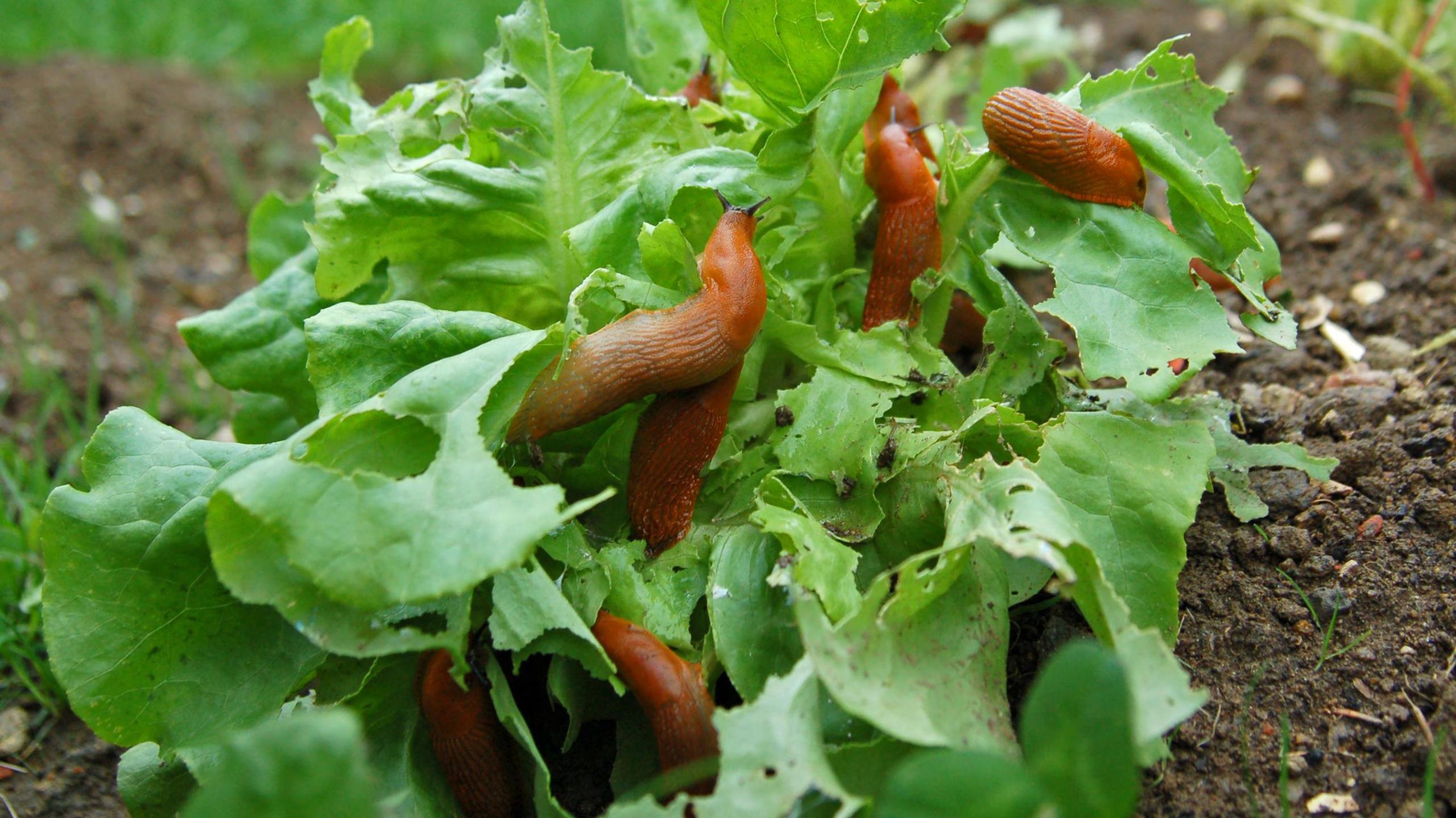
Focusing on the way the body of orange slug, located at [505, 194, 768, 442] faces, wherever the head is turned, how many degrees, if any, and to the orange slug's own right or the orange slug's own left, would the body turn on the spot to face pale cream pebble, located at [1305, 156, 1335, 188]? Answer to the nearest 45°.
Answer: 0° — it already faces it

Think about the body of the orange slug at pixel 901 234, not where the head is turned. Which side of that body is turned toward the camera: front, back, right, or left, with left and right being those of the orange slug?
back

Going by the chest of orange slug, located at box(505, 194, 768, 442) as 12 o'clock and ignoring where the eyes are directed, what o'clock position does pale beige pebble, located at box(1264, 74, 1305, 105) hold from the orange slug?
The pale beige pebble is roughly at 12 o'clock from the orange slug.

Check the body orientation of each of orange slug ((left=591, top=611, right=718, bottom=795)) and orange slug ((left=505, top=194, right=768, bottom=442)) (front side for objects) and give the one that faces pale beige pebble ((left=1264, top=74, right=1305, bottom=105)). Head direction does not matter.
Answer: orange slug ((left=505, top=194, right=768, bottom=442))

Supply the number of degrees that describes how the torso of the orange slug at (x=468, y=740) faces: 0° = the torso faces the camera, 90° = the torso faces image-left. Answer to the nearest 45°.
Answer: approximately 180°

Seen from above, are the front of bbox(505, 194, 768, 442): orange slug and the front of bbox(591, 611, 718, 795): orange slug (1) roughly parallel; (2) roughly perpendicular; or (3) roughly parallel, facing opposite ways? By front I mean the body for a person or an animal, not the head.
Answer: roughly perpendicular

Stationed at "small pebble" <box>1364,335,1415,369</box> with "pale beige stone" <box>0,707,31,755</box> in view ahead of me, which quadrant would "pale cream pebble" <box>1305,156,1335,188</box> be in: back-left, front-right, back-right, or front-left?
back-right

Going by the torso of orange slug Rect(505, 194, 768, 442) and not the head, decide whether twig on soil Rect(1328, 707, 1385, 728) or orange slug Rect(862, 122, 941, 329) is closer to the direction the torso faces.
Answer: the orange slug

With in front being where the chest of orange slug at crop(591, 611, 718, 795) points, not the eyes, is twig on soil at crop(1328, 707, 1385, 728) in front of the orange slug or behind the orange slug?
behind

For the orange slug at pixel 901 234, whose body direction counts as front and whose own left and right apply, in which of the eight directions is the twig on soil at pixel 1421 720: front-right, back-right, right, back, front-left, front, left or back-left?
back-right

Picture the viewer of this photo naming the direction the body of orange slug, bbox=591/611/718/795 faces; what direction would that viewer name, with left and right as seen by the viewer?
facing away from the viewer and to the left of the viewer
